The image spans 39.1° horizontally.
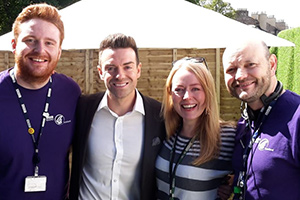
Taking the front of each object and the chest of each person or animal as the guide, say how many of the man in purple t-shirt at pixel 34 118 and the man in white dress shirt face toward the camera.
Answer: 2

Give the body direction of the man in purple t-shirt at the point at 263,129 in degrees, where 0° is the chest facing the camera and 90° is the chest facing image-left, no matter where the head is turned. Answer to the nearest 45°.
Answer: approximately 45°

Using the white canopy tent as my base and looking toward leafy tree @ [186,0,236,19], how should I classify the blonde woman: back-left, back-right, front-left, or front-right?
back-right

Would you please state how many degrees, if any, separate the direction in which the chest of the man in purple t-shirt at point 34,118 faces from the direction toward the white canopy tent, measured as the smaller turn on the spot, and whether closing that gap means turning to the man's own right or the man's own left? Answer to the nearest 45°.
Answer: approximately 135° to the man's own left

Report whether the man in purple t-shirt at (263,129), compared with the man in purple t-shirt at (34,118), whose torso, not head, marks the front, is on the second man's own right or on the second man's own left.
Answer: on the second man's own left

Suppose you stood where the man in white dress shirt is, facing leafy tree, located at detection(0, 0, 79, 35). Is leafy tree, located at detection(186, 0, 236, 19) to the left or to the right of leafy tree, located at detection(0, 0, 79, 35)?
right
